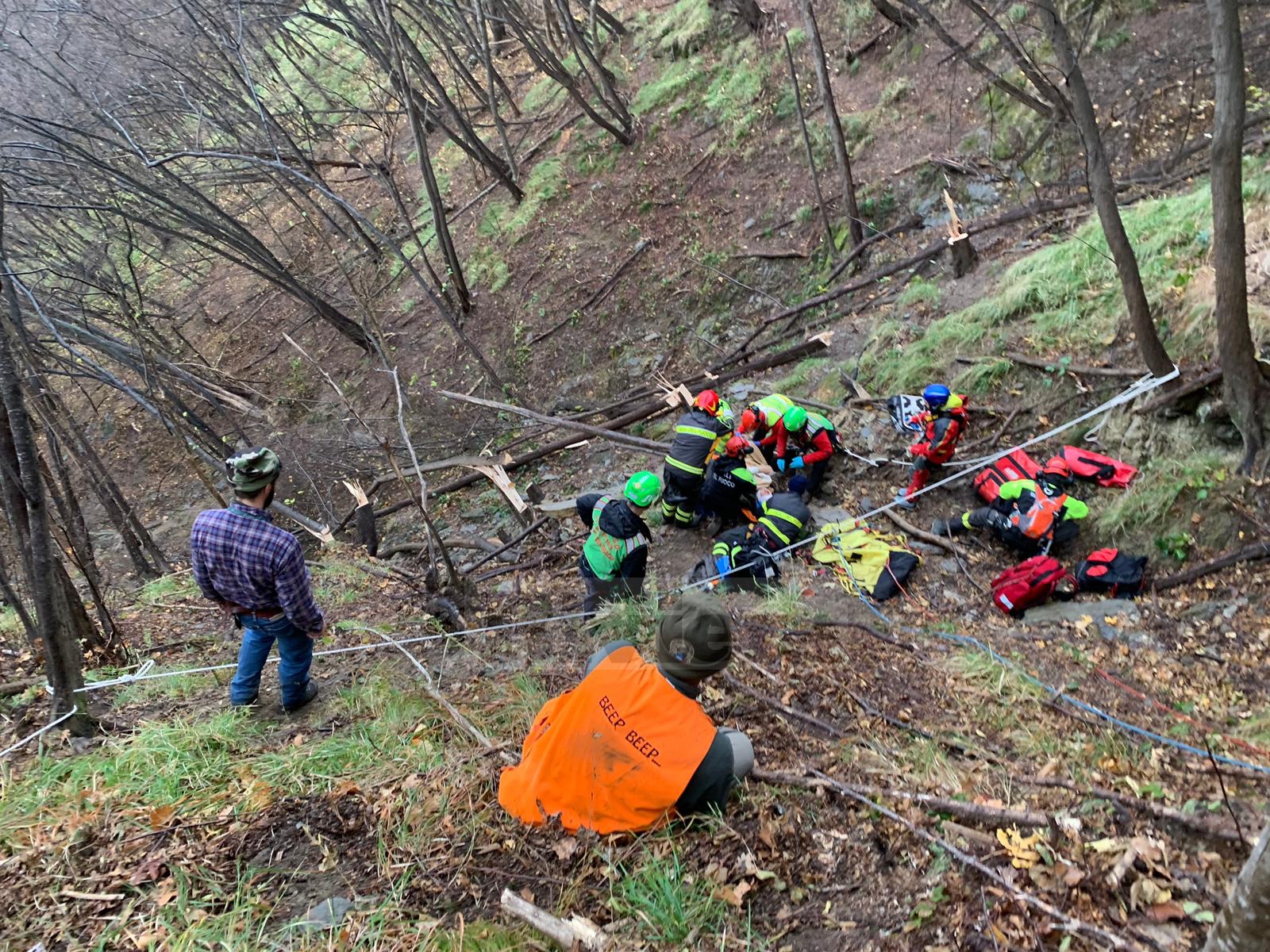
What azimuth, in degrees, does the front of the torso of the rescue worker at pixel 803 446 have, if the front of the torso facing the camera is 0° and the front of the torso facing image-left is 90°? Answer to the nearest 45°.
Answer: approximately 45°

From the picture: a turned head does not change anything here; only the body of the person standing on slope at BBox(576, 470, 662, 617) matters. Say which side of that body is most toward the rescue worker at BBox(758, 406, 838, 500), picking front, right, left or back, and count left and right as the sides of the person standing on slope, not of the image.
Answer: front

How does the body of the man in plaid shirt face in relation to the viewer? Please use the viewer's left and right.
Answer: facing away from the viewer and to the right of the viewer

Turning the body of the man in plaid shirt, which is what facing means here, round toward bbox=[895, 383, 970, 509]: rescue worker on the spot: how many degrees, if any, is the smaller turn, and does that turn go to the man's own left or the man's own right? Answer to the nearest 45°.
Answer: approximately 45° to the man's own right

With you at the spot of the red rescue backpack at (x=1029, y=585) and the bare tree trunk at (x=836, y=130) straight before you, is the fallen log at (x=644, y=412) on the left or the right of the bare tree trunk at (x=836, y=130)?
left

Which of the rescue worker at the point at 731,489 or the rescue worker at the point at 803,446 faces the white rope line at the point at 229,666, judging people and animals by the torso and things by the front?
the rescue worker at the point at 803,446

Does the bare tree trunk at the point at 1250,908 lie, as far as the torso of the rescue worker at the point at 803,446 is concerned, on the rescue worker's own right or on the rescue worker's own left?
on the rescue worker's own left
